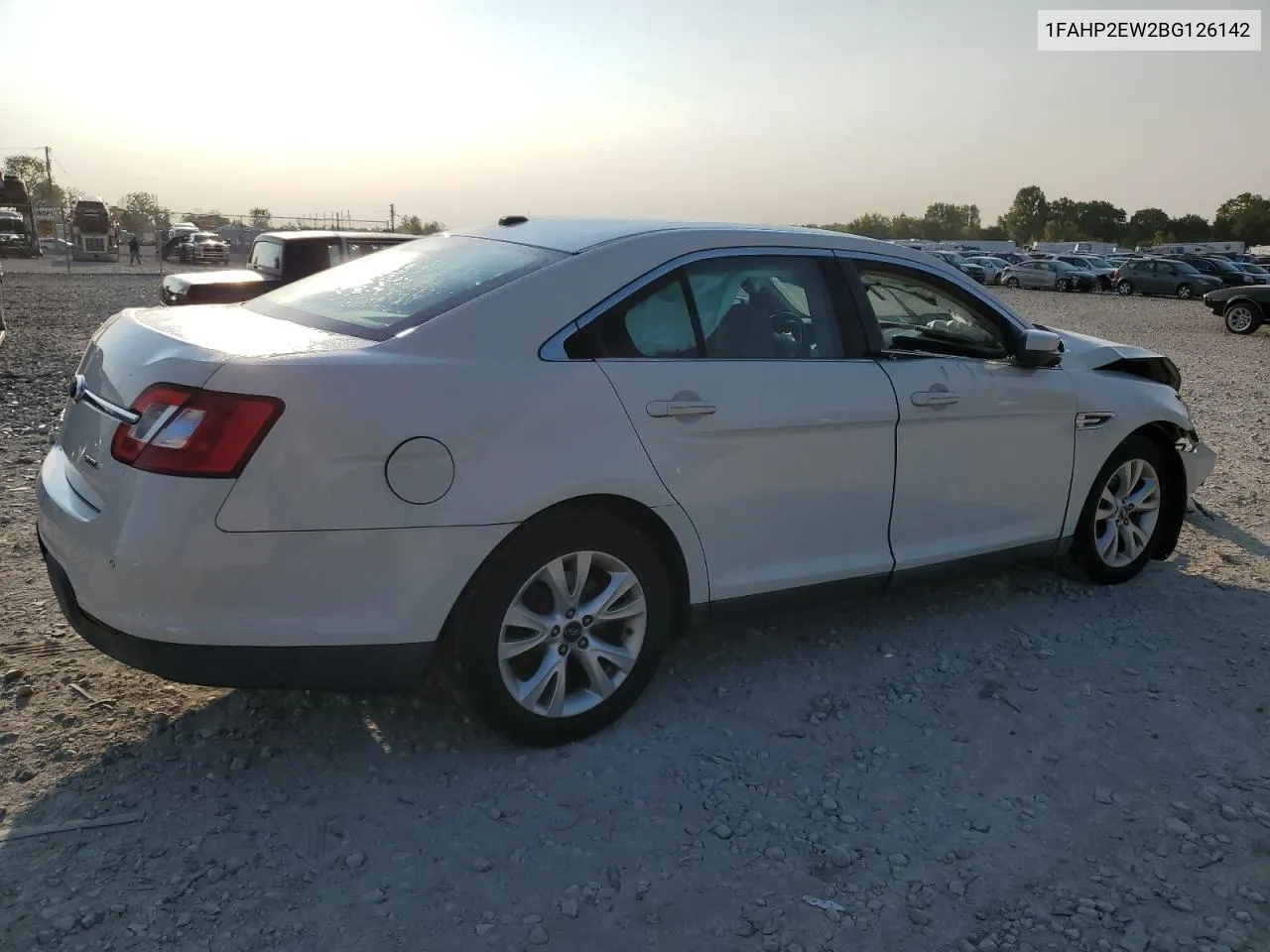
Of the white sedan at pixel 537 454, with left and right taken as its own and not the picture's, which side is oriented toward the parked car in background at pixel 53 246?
left

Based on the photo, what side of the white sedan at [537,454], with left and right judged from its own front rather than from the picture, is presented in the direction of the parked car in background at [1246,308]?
front

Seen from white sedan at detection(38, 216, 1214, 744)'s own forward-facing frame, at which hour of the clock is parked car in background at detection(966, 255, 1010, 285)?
The parked car in background is roughly at 11 o'clock from the white sedan.

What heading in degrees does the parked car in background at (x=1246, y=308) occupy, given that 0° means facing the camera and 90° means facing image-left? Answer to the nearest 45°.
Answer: approximately 90°

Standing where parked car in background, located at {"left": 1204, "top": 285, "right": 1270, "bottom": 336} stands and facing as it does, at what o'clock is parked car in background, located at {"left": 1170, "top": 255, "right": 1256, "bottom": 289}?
parked car in background, located at {"left": 1170, "top": 255, "right": 1256, "bottom": 289} is roughly at 3 o'clock from parked car in background, located at {"left": 1204, "top": 285, "right": 1270, "bottom": 336}.

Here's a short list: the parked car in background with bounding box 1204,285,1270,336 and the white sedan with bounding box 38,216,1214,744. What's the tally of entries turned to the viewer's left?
1

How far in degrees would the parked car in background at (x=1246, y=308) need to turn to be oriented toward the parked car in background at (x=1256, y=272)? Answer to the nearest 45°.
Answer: approximately 90° to its right

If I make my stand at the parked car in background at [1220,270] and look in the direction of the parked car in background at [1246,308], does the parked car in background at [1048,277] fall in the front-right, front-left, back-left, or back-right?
front-right

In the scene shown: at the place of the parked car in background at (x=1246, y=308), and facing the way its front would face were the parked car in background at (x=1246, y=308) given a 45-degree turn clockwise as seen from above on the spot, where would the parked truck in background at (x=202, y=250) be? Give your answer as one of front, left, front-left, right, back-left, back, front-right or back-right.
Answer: front-left

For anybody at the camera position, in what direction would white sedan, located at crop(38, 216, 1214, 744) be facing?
facing away from the viewer and to the right of the viewer

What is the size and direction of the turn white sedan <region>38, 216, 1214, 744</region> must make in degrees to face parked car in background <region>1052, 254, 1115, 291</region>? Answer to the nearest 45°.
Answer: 0° — it already faces it

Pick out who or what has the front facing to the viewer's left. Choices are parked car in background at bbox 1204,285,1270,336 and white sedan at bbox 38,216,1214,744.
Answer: the parked car in background
